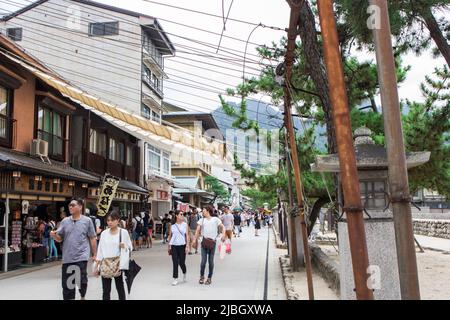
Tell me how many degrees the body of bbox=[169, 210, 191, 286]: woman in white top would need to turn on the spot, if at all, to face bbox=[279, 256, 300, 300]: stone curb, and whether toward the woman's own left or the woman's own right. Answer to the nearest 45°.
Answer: approximately 90° to the woman's own left

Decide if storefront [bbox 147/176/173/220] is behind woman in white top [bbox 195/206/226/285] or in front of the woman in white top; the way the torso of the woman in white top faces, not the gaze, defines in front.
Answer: behind

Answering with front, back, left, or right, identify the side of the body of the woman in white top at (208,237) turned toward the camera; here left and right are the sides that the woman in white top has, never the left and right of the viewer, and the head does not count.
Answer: front

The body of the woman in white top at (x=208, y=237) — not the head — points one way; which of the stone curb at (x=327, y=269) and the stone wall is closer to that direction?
the stone curb

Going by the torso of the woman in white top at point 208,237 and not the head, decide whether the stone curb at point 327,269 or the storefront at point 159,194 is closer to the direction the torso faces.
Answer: the stone curb

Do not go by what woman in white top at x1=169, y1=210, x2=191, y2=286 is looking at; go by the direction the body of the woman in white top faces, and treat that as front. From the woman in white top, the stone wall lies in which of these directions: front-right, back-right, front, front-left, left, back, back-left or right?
back-left

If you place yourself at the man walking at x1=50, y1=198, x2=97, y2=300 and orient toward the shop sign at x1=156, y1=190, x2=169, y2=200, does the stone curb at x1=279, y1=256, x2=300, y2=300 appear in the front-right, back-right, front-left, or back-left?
front-right

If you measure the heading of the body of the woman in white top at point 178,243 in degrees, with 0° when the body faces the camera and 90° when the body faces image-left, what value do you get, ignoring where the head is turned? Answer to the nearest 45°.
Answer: approximately 0°

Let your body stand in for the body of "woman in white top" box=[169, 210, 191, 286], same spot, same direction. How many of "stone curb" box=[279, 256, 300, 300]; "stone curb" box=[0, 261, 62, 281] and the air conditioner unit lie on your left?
1

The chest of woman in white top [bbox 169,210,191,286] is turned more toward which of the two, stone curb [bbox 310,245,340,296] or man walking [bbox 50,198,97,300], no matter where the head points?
the man walking

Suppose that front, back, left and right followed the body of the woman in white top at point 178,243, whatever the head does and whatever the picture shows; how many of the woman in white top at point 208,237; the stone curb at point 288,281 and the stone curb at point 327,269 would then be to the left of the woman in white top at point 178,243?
3

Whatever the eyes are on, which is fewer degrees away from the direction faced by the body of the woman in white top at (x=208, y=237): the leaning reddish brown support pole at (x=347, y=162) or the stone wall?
the leaning reddish brown support pole

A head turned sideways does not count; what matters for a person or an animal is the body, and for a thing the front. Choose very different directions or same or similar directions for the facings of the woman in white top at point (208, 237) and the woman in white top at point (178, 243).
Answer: same or similar directions

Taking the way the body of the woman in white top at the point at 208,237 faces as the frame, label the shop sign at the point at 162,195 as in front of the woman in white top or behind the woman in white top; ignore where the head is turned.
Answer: behind

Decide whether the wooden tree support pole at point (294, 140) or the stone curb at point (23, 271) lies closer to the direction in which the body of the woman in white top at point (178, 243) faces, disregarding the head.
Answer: the wooden tree support pole

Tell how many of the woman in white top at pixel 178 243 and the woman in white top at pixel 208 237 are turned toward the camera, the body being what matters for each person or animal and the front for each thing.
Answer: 2
